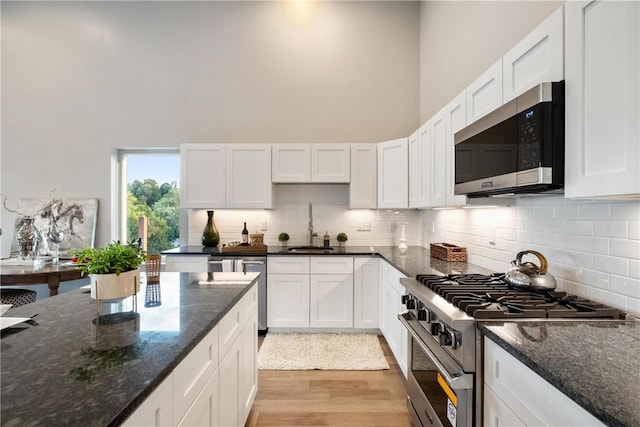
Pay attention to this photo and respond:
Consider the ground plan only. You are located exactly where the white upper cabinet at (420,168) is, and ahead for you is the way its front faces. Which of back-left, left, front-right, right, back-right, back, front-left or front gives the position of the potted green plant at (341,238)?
front-right

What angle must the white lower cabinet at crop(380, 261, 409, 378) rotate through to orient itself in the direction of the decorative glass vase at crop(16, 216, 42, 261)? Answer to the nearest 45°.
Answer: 0° — it already faces it

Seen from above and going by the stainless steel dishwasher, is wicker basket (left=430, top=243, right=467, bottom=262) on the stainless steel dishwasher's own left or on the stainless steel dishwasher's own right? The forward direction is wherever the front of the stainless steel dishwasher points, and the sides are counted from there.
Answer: on the stainless steel dishwasher's own left

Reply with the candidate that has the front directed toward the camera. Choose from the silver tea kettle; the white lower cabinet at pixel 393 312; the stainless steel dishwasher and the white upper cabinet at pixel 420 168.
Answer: the stainless steel dishwasher

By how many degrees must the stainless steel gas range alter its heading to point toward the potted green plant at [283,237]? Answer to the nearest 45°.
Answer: approximately 90° to its right

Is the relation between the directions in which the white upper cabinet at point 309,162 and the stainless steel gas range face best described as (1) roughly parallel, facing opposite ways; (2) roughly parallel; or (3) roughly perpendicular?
roughly perpendicular

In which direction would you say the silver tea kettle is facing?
to the viewer's left

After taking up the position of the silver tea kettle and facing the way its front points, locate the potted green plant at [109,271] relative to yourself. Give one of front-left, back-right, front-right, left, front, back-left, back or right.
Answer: front-left

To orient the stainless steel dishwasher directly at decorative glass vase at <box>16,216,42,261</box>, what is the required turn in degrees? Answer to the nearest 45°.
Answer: approximately 90° to its right

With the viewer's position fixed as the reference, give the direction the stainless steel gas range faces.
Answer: facing the viewer and to the left of the viewer

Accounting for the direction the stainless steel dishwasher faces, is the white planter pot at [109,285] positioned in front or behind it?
in front

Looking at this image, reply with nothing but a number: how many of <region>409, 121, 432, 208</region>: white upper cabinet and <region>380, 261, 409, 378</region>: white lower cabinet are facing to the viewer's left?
2

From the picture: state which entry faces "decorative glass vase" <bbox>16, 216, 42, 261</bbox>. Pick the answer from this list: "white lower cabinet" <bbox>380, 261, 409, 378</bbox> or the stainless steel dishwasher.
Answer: the white lower cabinet

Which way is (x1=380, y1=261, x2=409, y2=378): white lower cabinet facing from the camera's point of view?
to the viewer's left

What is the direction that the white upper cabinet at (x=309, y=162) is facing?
toward the camera

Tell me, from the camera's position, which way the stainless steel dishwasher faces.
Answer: facing the viewer

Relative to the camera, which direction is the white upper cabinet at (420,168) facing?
to the viewer's left

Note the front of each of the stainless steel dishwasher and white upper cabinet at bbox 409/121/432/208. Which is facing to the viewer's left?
the white upper cabinet
